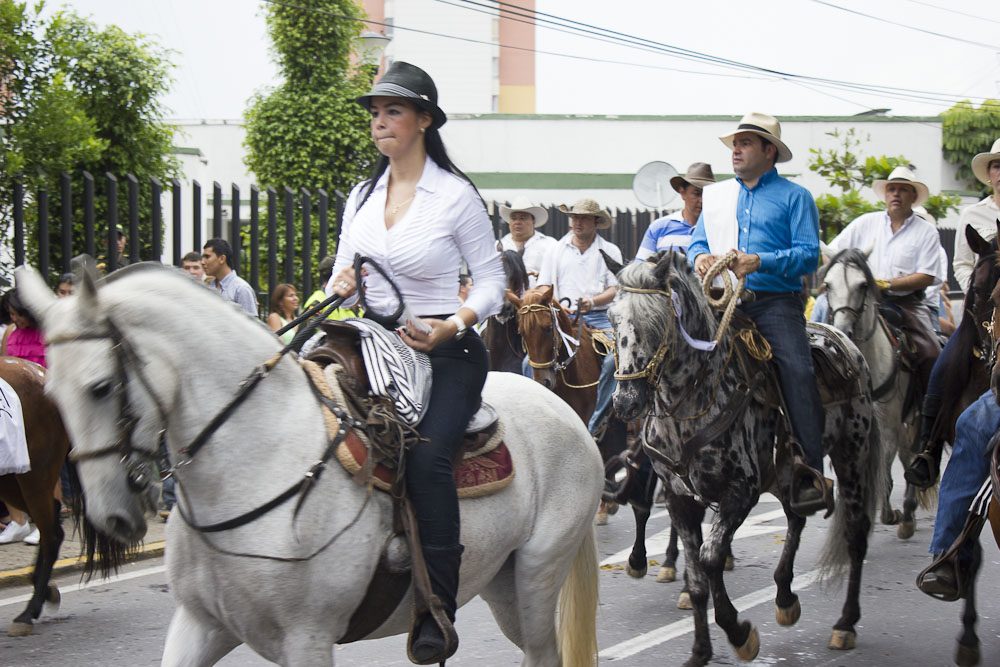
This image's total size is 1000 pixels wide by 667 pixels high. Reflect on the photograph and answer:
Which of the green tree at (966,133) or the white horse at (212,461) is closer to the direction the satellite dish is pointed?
the white horse

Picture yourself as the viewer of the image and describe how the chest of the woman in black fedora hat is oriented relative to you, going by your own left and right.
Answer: facing the viewer and to the left of the viewer

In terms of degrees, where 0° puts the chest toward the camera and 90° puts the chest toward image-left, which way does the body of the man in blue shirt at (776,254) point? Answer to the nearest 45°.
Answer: approximately 45°

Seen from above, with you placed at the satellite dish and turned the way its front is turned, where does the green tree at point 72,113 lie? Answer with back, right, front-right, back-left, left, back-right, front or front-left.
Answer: front-right

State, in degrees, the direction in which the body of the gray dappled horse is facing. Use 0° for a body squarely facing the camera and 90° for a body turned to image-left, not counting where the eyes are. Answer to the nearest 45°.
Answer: approximately 45°

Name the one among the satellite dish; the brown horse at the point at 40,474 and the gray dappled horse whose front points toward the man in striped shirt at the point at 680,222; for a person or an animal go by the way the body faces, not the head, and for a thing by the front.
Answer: the satellite dish

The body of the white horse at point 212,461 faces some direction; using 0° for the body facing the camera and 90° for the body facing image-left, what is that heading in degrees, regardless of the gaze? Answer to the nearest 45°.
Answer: approximately 45°

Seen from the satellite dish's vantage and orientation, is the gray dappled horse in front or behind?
in front
